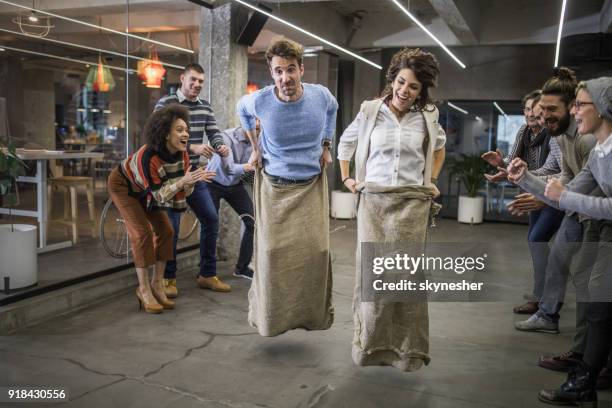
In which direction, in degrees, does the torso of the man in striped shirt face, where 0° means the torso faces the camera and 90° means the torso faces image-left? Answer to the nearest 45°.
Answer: approximately 315°

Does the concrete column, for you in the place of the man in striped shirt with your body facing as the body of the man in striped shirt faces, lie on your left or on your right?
on your left

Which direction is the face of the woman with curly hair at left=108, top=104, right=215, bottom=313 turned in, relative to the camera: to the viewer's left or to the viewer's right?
to the viewer's right

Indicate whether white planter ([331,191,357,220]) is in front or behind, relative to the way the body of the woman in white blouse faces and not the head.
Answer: behind

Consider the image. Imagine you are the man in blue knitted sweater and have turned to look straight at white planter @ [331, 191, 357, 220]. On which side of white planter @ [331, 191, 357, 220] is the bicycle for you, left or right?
left

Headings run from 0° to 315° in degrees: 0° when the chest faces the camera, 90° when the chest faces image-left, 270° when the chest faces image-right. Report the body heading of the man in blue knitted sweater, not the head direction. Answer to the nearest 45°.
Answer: approximately 0°

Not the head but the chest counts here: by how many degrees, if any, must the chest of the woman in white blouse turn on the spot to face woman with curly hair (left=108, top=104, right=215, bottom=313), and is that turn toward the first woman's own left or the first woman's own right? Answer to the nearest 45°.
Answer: approximately 135° to the first woman's own right

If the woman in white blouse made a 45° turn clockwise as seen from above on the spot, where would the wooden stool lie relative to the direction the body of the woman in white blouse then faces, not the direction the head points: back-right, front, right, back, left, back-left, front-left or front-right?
right

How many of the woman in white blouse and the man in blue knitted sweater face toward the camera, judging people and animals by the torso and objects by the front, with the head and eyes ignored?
2

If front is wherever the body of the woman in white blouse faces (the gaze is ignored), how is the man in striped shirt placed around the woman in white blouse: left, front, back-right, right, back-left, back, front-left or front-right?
back-right

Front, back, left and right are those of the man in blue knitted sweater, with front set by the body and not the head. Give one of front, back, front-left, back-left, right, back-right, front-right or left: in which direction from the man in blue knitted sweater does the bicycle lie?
back-right
